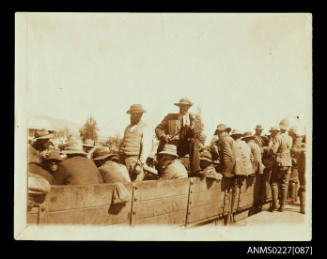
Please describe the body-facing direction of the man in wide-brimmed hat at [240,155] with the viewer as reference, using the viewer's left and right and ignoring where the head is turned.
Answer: facing away from the viewer and to the left of the viewer

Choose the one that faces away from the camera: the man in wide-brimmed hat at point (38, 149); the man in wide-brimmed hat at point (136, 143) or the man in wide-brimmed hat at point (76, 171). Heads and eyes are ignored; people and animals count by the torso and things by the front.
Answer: the man in wide-brimmed hat at point (76, 171)

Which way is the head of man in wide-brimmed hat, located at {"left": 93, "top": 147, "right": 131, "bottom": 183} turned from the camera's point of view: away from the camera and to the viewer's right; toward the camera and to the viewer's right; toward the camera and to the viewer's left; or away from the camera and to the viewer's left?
away from the camera and to the viewer's left

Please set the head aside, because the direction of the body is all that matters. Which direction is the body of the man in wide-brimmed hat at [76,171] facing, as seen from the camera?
away from the camera

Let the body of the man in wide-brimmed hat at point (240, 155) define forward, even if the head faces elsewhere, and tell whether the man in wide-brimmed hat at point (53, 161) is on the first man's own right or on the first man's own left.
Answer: on the first man's own left

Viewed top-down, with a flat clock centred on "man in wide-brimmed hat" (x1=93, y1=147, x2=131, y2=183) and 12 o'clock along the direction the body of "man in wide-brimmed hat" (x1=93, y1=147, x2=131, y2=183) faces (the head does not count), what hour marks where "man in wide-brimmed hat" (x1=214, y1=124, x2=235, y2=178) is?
"man in wide-brimmed hat" (x1=214, y1=124, x2=235, y2=178) is roughly at 4 o'clock from "man in wide-brimmed hat" (x1=93, y1=147, x2=131, y2=183).

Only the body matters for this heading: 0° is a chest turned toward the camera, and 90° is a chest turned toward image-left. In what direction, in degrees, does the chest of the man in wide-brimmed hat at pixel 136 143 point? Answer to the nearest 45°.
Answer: approximately 45°
